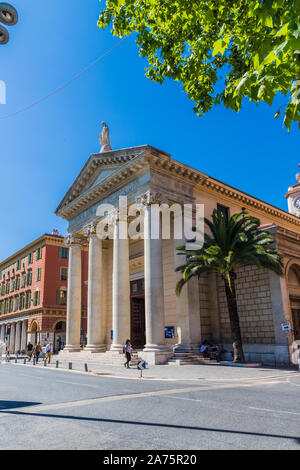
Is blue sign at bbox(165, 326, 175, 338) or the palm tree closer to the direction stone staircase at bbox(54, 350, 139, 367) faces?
the palm tree

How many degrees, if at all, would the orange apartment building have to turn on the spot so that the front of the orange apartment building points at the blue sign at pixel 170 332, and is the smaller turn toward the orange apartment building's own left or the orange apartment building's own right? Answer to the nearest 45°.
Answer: approximately 45° to the orange apartment building's own left

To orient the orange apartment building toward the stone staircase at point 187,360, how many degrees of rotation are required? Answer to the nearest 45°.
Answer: approximately 45° to its left

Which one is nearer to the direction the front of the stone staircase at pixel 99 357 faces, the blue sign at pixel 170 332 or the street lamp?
the street lamp

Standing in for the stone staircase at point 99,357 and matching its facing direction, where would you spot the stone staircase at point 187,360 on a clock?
the stone staircase at point 187,360 is roughly at 9 o'clock from the stone staircase at point 99,357.

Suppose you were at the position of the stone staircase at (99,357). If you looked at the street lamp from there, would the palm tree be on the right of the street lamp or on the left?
left

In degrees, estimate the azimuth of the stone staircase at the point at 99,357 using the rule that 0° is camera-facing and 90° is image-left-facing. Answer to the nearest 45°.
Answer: approximately 45°

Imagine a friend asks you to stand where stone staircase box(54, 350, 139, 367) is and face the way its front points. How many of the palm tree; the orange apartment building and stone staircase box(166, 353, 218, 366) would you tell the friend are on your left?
2
